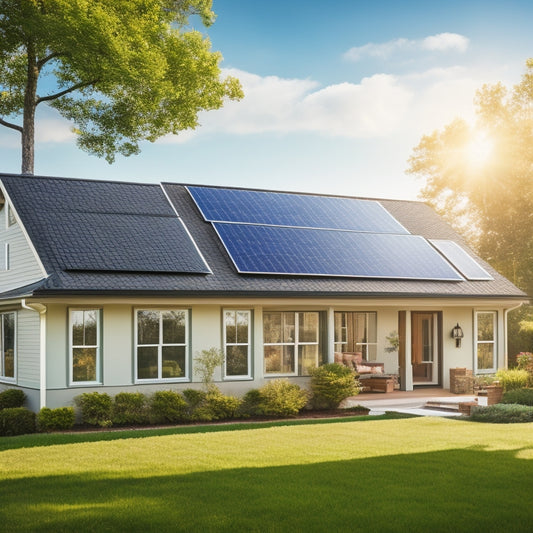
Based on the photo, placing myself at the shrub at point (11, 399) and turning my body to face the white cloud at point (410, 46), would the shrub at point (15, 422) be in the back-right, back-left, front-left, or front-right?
back-right

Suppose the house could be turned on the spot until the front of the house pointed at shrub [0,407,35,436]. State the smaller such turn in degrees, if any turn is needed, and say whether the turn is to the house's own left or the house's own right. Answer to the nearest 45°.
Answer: approximately 45° to the house's own right

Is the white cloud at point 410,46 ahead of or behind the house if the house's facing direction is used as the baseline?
behind

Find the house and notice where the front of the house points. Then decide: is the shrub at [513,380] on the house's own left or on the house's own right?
on the house's own left

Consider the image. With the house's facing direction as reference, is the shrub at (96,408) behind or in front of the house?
in front

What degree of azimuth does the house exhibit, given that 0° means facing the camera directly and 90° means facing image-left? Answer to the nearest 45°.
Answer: approximately 0°
